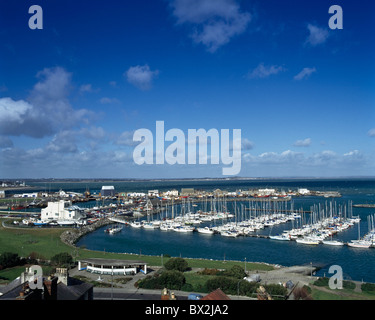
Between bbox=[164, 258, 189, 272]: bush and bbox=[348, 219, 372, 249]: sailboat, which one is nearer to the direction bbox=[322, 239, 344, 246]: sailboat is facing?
the bush

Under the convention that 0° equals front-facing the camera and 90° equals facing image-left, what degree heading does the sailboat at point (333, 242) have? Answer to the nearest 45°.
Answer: approximately 90°

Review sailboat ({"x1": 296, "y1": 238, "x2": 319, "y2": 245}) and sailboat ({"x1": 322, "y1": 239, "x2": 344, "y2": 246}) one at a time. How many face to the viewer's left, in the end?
2

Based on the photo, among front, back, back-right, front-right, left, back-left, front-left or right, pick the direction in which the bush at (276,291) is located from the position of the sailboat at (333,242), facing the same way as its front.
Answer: left

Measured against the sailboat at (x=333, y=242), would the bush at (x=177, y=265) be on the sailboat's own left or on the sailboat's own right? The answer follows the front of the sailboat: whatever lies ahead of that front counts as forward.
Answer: on the sailboat's own left
